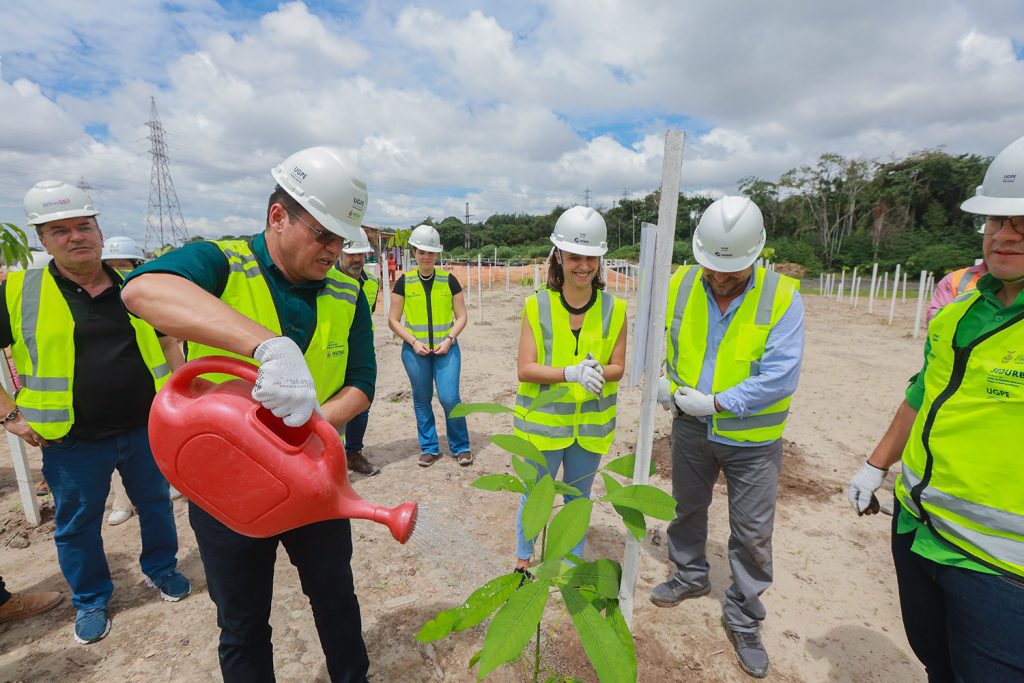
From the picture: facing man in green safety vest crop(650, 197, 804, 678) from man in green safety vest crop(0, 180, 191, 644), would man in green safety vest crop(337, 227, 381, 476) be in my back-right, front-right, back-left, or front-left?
front-left

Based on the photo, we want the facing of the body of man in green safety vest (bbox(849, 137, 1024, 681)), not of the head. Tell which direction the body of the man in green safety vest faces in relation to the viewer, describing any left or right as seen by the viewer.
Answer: facing the viewer and to the left of the viewer

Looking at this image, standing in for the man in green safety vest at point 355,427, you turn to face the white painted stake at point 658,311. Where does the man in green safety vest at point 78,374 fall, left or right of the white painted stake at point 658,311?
right

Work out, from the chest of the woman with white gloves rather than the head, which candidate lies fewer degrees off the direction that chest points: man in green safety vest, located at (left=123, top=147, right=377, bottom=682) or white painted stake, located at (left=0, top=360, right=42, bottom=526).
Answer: the man in green safety vest

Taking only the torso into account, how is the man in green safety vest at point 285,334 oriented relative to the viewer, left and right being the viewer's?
facing the viewer and to the right of the viewer

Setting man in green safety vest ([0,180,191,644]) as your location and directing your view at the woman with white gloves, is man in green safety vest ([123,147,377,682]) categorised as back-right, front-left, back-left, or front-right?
front-right

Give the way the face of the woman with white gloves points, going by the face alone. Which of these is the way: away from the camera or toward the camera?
toward the camera

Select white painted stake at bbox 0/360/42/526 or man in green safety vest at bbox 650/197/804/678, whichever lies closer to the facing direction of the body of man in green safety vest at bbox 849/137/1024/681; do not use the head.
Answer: the white painted stake

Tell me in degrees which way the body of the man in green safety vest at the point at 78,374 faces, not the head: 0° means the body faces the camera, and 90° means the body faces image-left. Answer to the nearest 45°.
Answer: approximately 315°

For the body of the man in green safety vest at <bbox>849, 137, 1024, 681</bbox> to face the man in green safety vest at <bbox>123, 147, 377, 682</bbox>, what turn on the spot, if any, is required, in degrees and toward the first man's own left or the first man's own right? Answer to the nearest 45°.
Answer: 0° — they already face them

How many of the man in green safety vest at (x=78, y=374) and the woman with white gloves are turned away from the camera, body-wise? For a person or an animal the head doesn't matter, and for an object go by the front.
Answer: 0

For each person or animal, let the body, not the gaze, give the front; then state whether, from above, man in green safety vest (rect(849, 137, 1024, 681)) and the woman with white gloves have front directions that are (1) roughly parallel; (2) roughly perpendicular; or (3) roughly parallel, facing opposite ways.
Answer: roughly perpendicular

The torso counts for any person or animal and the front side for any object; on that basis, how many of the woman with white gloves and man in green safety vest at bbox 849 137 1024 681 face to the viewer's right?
0

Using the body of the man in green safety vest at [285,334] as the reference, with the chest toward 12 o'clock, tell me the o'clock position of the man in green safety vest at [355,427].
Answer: the man in green safety vest at [355,427] is roughly at 8 o'clock from the man in green safety vest at [285,334].

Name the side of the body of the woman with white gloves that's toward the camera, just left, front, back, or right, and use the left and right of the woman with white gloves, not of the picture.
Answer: front

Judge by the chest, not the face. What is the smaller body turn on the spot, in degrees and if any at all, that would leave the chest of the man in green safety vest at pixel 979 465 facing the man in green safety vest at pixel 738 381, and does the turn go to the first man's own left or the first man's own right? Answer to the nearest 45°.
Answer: approximately 90° to the first man's own right

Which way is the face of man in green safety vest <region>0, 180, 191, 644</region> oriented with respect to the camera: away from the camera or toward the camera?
toward the camera

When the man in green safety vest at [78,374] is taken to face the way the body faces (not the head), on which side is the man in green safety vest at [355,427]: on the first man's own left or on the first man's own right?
on the first man's own left
